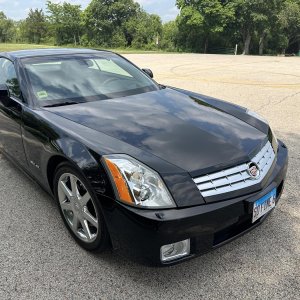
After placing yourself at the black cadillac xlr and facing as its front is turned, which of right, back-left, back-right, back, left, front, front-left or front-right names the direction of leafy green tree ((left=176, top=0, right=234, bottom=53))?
back-left

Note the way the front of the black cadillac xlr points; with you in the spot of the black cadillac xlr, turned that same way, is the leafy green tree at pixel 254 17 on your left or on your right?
on your left

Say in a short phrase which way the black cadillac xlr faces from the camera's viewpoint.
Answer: facing the viewer and to the right of the viewer

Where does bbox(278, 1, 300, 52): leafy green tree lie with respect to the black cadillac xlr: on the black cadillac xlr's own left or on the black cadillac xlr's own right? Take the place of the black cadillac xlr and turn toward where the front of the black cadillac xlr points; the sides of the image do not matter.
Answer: on the black cadillac xlr's own left
